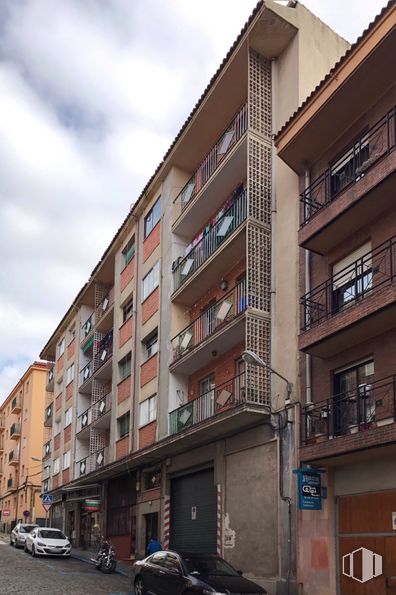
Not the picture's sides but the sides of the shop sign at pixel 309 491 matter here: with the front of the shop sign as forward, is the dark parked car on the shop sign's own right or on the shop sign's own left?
on the shop sign's own right

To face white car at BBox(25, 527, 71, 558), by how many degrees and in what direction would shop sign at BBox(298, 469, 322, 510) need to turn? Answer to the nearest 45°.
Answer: approximately 180°

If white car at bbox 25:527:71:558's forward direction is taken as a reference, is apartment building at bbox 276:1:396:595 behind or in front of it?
in front

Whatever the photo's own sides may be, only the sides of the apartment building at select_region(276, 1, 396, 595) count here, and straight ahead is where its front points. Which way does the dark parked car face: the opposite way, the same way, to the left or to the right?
to the left

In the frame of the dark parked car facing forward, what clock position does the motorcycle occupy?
The motorcycle is roughly at 7 o'clock from the dark parked car.

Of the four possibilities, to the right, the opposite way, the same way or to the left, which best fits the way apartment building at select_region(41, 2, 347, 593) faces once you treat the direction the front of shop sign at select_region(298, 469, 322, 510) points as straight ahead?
to the right

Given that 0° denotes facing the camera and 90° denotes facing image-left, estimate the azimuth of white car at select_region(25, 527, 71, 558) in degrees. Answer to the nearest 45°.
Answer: approximately 315°

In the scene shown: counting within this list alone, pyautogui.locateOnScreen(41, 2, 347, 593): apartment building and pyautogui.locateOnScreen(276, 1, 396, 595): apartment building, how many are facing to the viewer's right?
0

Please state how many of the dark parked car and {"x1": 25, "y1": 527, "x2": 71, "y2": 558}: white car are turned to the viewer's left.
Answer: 0

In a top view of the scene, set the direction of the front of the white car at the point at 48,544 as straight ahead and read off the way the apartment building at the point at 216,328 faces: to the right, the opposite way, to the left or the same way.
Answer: to the right

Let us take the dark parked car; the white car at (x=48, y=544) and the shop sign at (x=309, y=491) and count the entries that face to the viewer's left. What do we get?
0

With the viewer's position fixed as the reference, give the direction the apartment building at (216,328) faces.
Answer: facing the viewer and to the left of the viewer

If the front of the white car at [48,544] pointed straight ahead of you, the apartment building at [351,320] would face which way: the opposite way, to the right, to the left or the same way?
to the right

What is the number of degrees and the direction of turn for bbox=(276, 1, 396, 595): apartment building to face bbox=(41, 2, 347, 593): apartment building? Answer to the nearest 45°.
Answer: approximately 90° to its right

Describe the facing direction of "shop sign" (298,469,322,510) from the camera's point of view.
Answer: facing the viewer and to the right of the viewer

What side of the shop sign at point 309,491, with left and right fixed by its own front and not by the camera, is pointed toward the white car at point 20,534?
back
